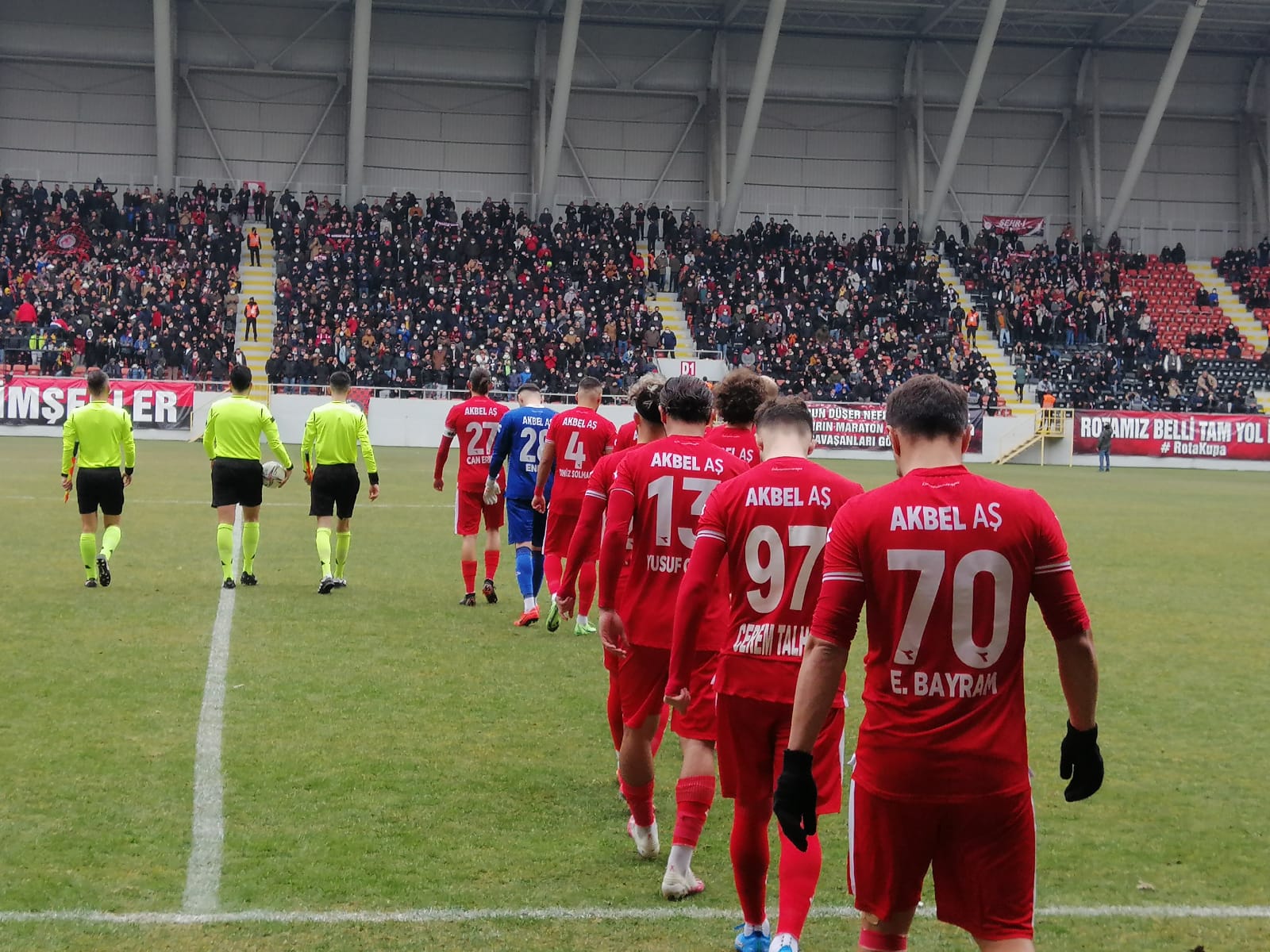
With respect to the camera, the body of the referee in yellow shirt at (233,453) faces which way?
away from the camera

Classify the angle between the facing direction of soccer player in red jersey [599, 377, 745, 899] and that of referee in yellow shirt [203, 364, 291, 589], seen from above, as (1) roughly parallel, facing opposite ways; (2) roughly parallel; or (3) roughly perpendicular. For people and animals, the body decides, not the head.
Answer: roughly parallel

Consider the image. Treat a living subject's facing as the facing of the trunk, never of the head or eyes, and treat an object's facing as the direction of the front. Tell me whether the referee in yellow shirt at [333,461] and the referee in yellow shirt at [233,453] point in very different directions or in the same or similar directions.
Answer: same or similar directions

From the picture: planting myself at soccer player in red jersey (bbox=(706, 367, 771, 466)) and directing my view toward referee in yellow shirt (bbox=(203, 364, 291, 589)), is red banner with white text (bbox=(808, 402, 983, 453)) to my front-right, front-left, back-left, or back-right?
front-right

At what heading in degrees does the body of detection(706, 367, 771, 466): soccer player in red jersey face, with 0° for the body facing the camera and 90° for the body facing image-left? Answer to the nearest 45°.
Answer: approximately 180°

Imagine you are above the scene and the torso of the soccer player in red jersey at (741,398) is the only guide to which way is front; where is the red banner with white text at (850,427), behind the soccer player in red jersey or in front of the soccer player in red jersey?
in front

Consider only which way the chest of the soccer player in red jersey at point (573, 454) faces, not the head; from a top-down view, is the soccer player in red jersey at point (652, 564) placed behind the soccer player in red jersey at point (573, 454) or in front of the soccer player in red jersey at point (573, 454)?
behind

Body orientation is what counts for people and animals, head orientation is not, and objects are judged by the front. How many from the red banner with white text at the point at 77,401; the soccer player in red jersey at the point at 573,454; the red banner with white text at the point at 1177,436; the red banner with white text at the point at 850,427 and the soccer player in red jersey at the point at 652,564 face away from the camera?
2

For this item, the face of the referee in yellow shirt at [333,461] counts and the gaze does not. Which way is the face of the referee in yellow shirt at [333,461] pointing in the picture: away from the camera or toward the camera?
away from the camera

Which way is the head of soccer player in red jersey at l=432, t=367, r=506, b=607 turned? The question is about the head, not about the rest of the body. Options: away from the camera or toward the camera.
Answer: away from the camera

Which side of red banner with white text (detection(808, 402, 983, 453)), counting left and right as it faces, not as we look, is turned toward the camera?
front

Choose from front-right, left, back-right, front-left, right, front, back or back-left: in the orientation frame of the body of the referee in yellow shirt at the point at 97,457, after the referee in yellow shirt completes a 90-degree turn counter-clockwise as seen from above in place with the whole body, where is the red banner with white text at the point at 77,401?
right

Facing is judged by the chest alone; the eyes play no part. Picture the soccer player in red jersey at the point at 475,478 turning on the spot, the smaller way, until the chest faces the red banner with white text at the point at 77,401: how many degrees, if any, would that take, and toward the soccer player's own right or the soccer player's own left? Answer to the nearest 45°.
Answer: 0° — they already face it

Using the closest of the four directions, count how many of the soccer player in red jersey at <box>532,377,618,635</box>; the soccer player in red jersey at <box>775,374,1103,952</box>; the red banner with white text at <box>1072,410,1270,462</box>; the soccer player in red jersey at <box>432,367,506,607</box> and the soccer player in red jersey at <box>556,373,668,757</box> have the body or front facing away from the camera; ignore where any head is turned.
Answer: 4

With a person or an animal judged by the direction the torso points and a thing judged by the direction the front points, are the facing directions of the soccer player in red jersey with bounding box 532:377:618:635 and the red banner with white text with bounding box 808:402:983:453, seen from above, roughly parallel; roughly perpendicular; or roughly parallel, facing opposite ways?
roughly parallel, facing opposite ways

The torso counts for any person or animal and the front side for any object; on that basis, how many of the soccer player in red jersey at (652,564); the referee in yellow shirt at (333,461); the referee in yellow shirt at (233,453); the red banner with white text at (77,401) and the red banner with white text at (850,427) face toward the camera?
2

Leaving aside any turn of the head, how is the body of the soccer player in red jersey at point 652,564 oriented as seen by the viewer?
away from the camera

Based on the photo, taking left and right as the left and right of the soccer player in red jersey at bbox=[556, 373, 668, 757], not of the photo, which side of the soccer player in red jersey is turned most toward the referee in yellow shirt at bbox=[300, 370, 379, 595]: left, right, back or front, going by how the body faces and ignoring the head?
front
